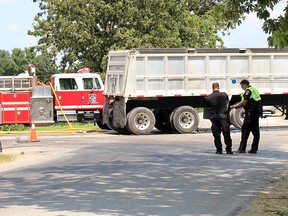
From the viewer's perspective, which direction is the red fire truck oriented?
to the viewer's right

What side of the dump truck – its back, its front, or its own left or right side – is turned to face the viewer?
right

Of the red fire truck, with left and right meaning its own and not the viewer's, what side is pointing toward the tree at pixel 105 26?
left

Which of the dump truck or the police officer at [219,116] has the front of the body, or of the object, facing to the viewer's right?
the dump truck
